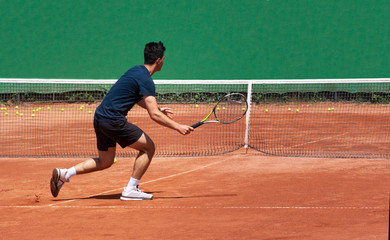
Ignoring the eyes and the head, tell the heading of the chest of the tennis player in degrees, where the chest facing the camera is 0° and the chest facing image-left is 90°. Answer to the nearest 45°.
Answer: approximately 225°
